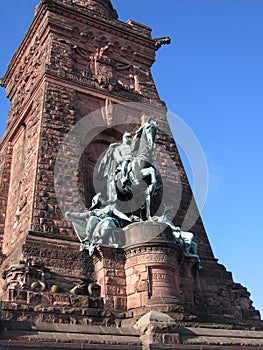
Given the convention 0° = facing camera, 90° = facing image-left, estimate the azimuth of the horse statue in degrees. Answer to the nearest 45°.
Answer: approximately 315°
